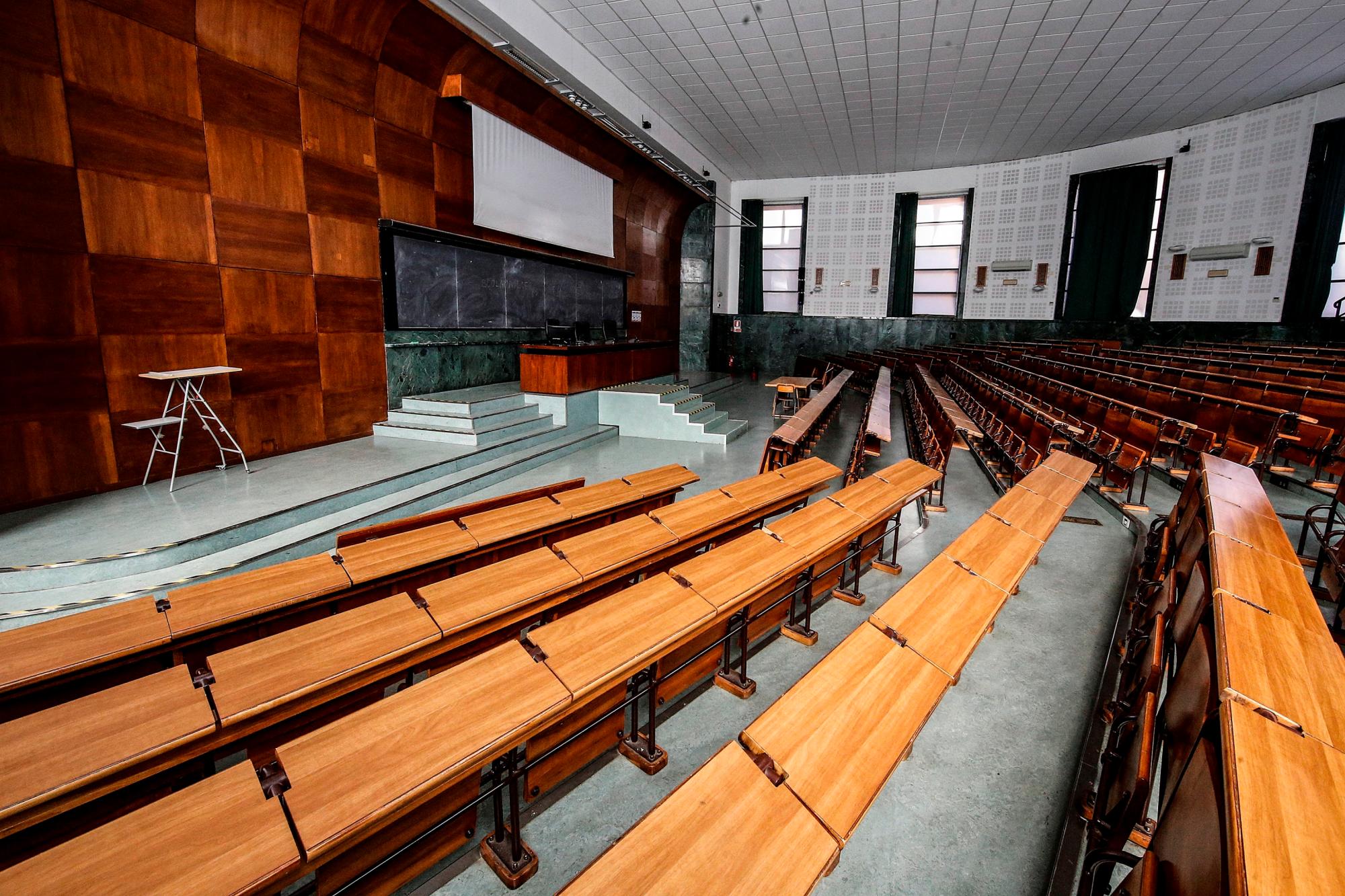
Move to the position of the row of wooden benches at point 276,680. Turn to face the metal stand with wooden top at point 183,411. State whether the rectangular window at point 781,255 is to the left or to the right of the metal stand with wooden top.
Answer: right

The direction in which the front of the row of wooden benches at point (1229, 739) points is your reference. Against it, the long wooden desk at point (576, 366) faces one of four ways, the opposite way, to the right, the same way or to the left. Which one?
the opposite way

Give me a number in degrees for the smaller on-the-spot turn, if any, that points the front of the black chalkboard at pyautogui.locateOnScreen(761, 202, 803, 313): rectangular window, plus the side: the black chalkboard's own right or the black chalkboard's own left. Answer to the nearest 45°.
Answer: approximately 90° to the black chalkboard's own left

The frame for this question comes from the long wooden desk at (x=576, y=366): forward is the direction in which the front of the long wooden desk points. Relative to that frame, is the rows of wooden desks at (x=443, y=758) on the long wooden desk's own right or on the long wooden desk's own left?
on the long wooden desk's own right

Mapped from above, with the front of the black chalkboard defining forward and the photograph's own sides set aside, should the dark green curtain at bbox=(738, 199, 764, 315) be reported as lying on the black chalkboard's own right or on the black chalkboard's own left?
on the black chalkboard's own left

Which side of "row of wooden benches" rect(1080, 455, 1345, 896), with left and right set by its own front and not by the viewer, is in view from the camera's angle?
left

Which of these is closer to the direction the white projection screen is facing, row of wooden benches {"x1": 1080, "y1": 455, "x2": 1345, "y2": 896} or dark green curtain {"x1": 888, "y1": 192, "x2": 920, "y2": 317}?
the row of wooden benches

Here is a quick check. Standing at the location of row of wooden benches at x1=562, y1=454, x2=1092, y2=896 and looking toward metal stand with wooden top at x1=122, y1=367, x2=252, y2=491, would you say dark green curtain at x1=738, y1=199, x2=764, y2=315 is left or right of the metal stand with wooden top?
right

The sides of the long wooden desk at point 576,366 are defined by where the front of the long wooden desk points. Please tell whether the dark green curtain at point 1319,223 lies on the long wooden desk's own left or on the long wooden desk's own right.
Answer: on the long wooden desk's own left

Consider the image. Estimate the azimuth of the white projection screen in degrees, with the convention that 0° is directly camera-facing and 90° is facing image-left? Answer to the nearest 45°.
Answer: approximately 315°

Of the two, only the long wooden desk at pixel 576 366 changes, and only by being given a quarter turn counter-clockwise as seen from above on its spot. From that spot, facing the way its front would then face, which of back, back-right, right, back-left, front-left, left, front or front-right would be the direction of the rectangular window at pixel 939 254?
front

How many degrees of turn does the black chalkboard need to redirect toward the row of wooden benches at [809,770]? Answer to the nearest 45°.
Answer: approximately 45° to its right
